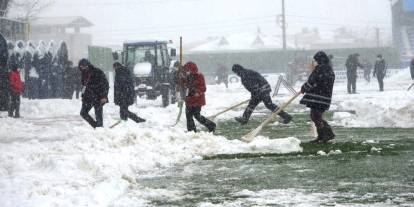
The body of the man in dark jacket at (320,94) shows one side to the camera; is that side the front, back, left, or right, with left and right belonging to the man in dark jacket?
left

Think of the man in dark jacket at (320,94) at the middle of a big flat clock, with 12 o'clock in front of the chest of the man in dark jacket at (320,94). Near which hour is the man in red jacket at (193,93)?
the man in red jacket at (193,93) is roughly at 1 o'clock from the man in dark jacket at (320,94).

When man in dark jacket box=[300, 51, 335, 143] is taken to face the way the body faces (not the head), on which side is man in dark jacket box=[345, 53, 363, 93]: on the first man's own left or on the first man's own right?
on the first man's own right

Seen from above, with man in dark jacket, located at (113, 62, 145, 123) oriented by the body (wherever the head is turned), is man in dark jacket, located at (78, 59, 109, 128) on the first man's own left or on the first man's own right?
on the first man's own left

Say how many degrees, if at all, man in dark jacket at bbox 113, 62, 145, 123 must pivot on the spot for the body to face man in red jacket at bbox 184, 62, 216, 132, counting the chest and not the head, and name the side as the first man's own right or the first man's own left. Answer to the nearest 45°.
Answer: approximately 135° to the first man's own left

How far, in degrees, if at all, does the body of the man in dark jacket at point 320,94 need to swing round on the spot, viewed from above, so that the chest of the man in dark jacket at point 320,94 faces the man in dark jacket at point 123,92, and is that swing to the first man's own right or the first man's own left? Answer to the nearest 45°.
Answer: approximately 45° to the first man's own right
